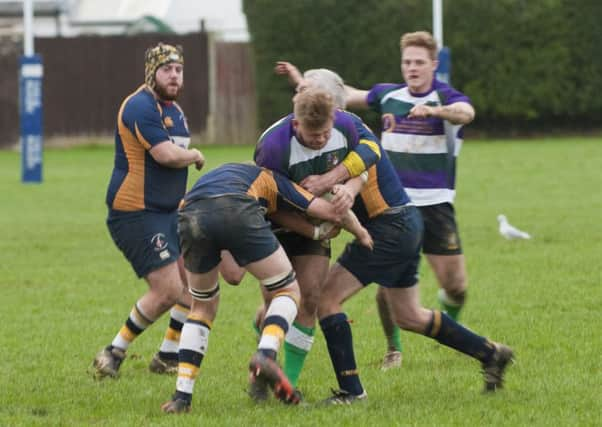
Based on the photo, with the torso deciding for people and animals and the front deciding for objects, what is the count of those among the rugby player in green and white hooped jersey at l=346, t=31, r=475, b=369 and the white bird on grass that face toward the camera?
1

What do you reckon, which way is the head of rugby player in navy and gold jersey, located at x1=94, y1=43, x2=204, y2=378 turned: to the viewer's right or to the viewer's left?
to the viewer's right

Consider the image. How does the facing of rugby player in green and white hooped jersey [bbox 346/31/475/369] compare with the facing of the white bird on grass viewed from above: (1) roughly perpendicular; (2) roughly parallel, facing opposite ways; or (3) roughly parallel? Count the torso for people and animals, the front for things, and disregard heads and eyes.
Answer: roughly perpendicular

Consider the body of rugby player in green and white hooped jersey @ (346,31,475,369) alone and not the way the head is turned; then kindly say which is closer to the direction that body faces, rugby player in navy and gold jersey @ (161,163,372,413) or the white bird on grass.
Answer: the rugby player in navy and gold jersey

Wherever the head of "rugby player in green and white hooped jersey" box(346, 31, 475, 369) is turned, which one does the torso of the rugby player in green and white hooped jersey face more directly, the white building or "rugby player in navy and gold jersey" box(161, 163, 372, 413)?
the rugby player in navy and gold jersey

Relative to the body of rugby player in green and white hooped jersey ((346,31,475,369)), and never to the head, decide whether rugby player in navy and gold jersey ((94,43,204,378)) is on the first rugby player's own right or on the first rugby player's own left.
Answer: on the first rugby player's own right

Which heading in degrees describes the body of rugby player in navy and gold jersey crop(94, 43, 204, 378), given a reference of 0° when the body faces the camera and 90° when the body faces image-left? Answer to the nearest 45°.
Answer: approximately 315°
